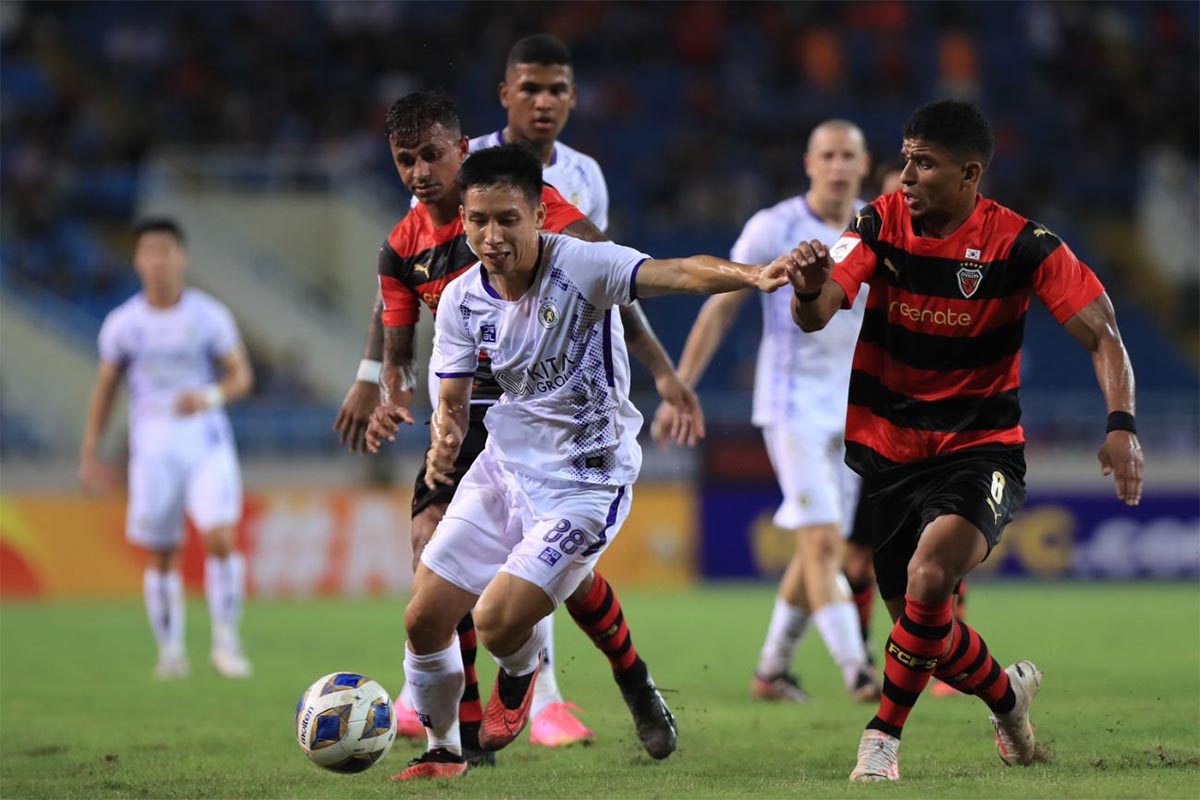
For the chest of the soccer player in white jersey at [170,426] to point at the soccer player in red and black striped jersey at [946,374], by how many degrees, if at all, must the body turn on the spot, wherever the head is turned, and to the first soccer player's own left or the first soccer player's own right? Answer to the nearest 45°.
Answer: approximately 45° to the first soccer player's own left

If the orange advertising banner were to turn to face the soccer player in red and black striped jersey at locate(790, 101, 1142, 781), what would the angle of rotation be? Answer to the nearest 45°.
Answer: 0° — it already faces them

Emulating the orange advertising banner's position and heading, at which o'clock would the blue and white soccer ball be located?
The blue and white soccer ball is roughly at 12 o'clock from the orange advertising banner.

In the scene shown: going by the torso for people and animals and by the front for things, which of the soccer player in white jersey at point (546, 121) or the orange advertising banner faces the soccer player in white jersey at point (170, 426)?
the orange advertising banner

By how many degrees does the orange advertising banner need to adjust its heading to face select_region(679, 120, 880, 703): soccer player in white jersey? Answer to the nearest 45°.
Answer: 0° — it already faces them

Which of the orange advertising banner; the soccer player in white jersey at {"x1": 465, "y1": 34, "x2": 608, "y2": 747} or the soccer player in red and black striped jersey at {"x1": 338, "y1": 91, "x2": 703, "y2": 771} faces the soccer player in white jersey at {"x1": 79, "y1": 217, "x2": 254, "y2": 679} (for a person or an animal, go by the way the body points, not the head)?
the orange advertising banner

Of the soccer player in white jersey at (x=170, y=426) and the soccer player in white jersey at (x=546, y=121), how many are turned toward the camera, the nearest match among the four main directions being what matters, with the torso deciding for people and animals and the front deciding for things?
2

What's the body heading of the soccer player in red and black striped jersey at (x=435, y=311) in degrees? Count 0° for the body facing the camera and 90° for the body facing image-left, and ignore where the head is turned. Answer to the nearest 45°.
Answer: approximately 45°
